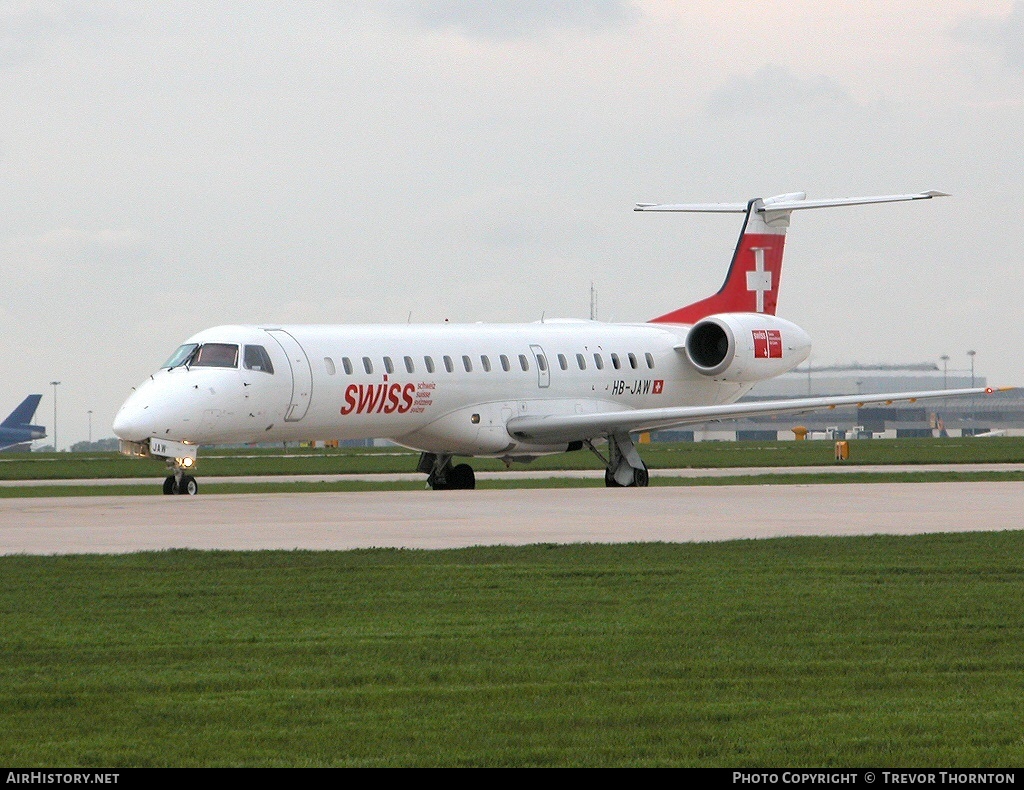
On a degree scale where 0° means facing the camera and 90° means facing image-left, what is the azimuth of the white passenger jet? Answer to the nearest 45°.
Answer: approximately 45°
